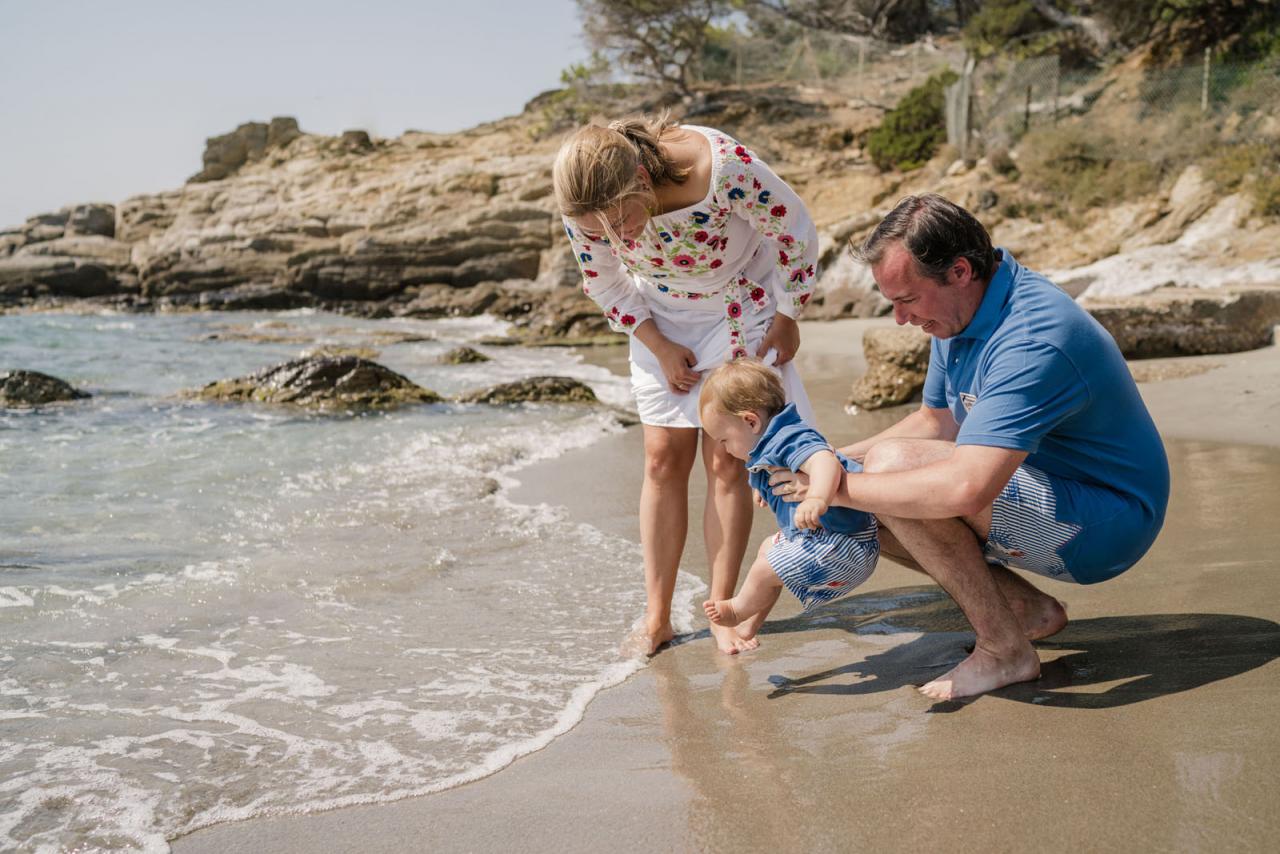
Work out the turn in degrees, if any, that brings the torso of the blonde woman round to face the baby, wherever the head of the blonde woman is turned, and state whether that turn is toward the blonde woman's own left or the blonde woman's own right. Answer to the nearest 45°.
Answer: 0° — they already face them

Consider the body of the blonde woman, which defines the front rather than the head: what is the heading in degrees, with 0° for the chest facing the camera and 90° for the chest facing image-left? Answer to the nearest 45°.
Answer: approximately 0°

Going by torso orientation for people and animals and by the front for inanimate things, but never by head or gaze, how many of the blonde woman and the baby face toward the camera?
1

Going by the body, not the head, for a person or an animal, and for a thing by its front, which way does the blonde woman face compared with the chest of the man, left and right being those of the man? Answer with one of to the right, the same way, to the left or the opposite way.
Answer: to the left

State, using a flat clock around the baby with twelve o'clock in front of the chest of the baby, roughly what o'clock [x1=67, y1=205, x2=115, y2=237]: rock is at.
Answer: The rock is roughly at 2 o'clock from the baby.

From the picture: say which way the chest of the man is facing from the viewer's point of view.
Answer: to the viewer's left

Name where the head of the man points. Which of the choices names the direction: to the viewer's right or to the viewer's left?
to the viewer's left

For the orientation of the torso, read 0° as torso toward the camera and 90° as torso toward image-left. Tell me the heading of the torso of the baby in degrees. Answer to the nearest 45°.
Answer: approximately 90°

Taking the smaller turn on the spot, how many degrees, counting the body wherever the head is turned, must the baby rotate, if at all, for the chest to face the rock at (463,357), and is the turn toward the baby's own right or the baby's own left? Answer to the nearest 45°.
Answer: approximately 90° to the baby's own right

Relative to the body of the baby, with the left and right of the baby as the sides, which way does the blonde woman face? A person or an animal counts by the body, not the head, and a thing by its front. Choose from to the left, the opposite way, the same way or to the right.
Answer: to the left

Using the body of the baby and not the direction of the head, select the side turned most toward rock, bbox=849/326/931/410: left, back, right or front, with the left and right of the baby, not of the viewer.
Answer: right
